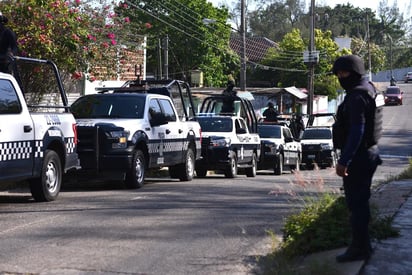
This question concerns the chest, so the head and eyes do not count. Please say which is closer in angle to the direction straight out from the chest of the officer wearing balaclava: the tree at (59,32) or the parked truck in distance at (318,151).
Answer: the tree

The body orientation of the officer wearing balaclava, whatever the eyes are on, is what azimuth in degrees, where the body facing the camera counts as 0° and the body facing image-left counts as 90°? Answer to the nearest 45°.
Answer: approximately 90°

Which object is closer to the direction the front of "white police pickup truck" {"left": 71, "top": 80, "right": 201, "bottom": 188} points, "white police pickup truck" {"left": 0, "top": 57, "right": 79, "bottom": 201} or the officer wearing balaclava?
the white police pickup truck

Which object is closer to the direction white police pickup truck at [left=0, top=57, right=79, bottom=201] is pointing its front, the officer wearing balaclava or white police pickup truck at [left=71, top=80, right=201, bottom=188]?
the officer wearing balaclava

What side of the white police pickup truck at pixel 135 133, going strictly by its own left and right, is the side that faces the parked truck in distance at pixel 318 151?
back

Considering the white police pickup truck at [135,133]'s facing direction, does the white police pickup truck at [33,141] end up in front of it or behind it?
in front

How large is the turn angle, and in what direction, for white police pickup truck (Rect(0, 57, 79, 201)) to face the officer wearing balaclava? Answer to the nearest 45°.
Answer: approximately 90° to its left

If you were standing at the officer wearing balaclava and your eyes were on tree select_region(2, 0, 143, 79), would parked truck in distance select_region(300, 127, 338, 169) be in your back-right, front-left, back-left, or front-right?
front-right

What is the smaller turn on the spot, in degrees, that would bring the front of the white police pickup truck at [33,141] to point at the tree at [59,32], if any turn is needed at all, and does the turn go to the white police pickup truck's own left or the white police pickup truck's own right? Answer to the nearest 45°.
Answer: approximately 135° to the white police pickup truck's own right

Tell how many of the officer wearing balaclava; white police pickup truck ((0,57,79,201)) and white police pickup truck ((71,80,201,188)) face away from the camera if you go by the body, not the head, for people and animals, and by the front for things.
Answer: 0

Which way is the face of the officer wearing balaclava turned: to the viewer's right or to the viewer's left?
to the viewer's left

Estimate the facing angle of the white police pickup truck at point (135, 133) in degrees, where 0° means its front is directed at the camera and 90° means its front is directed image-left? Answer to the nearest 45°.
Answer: approximately 45°

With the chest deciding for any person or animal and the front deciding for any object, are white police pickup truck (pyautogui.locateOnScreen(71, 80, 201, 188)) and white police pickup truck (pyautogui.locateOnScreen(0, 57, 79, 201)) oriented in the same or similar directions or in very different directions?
same or similar directions
